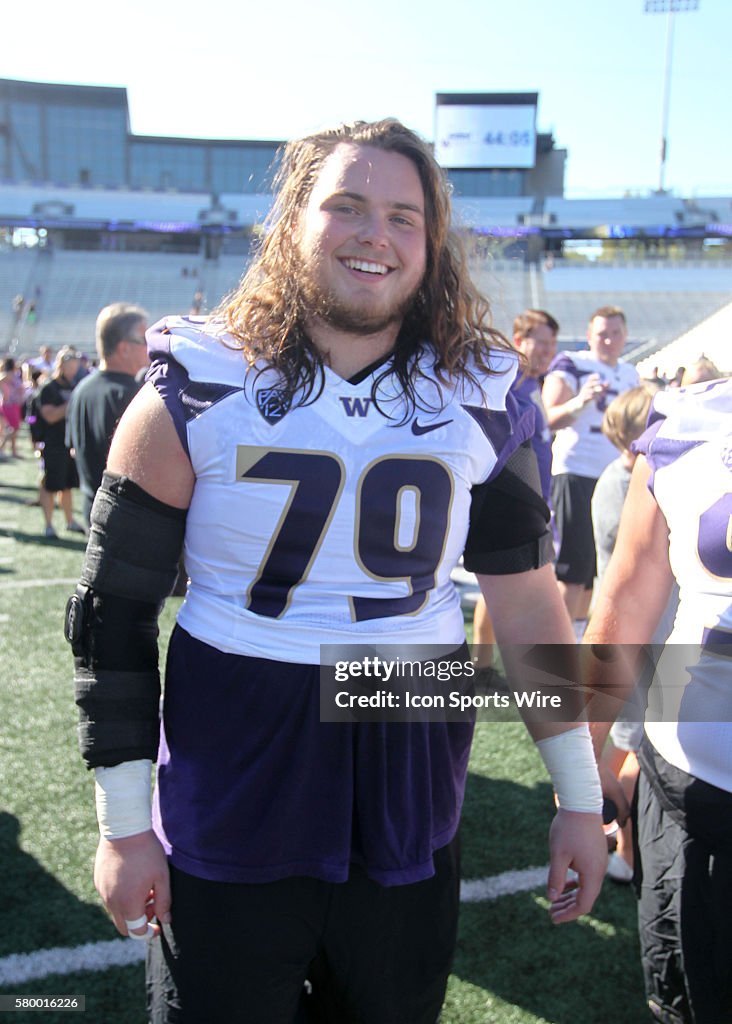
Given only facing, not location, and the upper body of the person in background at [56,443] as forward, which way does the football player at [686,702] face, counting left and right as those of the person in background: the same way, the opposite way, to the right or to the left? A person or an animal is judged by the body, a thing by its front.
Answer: to the right

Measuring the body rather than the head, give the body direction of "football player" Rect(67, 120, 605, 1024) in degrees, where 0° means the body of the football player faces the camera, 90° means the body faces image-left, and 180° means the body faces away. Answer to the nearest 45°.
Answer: approximately 0°

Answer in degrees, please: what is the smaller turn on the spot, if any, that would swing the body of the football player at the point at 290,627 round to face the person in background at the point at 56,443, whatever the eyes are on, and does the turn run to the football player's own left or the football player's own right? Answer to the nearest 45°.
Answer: approximately 180°

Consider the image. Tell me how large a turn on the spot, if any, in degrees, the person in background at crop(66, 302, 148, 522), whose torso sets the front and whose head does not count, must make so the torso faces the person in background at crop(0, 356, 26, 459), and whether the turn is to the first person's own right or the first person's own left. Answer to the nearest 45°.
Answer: approximately 45° to the first person's own left

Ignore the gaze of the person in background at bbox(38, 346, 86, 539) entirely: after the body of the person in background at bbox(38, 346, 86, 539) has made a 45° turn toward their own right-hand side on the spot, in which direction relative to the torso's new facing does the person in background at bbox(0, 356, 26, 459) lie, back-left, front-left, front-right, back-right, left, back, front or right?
back

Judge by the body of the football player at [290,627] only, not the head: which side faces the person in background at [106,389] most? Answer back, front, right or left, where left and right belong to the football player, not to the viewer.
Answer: back

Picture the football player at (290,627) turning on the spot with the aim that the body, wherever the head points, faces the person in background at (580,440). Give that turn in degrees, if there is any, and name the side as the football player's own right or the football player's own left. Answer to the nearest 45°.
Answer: approximately 180°

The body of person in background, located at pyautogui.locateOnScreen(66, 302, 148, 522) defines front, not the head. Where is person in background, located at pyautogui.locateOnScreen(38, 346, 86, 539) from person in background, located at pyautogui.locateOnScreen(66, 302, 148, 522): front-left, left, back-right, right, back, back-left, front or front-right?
front-left

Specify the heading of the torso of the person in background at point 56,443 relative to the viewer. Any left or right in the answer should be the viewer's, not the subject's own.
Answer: facing the viewer and to the right of the viewer
